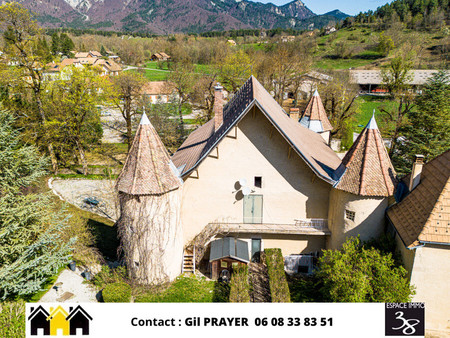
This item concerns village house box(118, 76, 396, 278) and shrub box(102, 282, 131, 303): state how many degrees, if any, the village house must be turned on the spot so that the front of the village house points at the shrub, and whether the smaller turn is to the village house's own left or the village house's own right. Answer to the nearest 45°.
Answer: approximately 45° to the village house's own right

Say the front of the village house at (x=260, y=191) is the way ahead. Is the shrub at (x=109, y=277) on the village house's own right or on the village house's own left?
on the village house's own right

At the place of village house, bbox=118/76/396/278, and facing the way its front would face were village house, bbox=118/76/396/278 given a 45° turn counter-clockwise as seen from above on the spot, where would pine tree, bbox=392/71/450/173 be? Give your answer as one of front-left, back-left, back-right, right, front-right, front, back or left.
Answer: left

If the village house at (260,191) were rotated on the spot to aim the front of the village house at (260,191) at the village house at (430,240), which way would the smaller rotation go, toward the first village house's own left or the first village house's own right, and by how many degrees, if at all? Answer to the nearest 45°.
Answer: approximately 45° to the first village house's own left

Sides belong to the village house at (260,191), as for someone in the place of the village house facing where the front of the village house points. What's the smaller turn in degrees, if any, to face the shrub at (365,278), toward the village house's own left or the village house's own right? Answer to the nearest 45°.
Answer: approximately 45° to the village house's own left

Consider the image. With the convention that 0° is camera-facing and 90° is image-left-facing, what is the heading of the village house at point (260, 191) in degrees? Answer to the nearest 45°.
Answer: approximately 0°

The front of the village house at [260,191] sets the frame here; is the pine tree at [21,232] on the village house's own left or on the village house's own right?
on the village house's own right

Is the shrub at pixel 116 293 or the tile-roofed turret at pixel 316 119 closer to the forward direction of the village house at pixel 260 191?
the shrub
